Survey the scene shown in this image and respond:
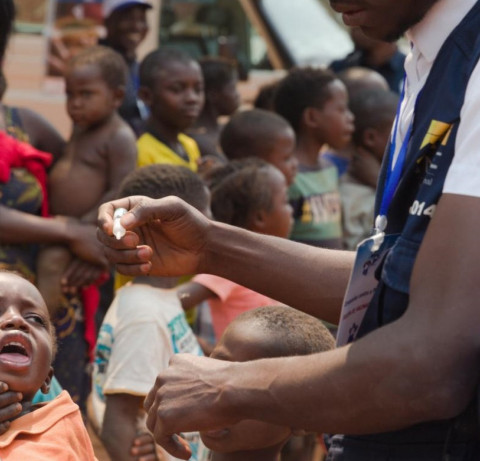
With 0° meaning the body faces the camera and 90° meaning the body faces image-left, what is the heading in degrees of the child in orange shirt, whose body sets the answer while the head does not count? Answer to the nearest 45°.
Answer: approximately 45°

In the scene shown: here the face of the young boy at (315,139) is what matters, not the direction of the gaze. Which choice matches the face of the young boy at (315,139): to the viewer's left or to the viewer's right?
to the viewer's right

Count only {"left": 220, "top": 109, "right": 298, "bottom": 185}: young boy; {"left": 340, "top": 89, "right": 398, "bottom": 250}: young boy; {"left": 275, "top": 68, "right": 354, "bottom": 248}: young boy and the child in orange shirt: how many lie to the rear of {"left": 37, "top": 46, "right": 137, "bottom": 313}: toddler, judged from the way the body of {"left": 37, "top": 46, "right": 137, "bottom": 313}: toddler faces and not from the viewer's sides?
3

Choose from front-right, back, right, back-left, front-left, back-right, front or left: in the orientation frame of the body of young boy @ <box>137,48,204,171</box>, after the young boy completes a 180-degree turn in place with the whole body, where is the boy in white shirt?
back-left

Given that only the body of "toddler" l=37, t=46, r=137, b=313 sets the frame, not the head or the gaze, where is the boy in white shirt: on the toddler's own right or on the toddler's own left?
on the toddler's own left

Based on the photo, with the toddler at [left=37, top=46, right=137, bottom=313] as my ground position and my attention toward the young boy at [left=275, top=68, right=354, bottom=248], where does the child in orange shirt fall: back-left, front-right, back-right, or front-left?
back-right

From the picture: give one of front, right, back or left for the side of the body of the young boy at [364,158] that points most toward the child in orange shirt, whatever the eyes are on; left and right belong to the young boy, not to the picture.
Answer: right

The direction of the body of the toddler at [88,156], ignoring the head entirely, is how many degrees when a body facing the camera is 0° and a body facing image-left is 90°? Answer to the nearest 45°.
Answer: approximately 45°
